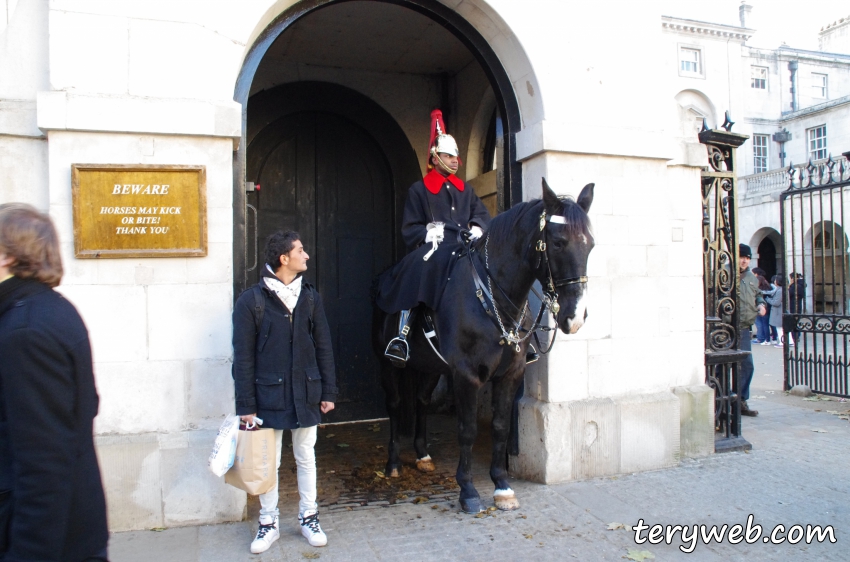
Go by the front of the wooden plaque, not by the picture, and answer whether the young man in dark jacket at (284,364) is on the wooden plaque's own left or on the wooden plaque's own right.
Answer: on the wooden plaque's own left

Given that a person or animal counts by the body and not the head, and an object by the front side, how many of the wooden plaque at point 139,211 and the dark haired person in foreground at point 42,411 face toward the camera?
1

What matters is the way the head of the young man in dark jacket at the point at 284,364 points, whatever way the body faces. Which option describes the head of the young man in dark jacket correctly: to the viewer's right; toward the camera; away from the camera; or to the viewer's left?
to the viewer's right

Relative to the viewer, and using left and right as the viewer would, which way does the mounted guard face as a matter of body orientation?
facing the viewer and to the right of the viewer

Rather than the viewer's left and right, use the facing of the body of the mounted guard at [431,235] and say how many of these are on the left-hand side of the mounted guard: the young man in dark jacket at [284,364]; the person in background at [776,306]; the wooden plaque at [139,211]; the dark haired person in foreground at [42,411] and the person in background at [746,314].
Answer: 2

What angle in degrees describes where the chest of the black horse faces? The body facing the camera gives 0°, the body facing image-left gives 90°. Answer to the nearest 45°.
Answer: approximately 315°

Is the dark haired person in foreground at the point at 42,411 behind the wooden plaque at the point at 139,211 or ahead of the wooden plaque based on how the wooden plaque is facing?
ahead
